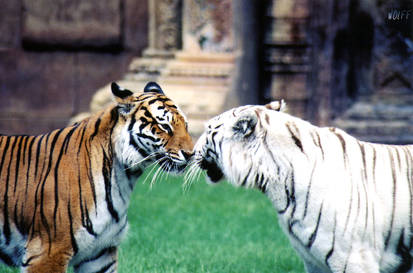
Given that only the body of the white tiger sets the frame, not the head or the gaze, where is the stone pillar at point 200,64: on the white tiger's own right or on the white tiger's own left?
on the white tiger's own right

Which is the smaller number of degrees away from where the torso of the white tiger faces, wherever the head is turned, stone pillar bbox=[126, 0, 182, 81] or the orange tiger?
the orange tiger

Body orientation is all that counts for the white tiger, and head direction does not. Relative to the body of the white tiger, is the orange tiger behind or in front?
in front

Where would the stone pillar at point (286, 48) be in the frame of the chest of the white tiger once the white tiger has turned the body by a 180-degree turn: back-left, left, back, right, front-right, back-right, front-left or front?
left

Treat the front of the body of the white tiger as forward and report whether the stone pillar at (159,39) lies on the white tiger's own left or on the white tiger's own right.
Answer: on the white tiger's own right

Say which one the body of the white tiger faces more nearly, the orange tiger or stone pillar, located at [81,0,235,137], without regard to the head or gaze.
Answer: the orange tiger

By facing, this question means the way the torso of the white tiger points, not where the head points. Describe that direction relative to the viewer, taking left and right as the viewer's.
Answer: facing to the left of the viewer
